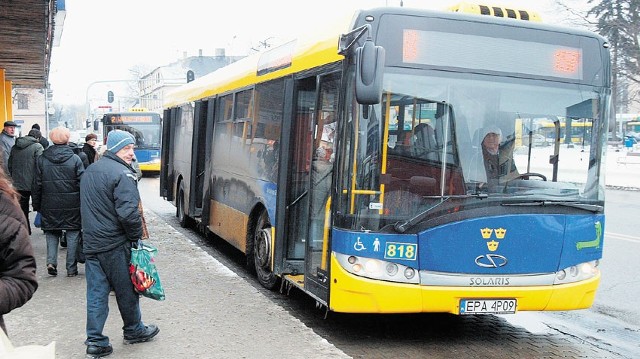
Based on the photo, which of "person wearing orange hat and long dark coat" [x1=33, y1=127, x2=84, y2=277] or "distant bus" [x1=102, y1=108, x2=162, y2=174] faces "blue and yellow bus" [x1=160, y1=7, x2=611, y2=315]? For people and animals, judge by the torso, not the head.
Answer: the distant bus

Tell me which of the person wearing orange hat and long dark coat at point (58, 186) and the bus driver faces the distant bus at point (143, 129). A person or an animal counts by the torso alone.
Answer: the person wearing orange hat and long dark coat

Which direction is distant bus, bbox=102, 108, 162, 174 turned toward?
toward the camera

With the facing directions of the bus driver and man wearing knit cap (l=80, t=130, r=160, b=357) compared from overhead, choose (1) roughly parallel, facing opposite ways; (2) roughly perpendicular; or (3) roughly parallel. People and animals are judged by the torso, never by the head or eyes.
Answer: roughly parallel, facing opposite ways

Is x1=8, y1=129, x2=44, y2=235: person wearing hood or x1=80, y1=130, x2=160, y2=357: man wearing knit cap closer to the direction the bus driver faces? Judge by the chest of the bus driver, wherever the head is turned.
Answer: the man wearing knit cap

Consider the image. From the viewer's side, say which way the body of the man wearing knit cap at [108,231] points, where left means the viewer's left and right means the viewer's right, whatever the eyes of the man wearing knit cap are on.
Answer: facing away from the viewer and to the right of the viewer

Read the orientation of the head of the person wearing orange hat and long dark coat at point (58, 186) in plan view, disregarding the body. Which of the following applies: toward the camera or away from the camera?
away from the camera

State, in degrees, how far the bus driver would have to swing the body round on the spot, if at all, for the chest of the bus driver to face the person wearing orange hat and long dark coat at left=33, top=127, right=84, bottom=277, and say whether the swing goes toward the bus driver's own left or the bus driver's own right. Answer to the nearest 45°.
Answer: approximately 90° to the bus driver's own right

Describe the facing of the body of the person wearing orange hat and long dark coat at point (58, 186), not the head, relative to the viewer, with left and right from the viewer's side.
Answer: facing away from the viewer

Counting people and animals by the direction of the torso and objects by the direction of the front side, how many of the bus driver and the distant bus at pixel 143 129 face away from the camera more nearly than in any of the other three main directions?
0

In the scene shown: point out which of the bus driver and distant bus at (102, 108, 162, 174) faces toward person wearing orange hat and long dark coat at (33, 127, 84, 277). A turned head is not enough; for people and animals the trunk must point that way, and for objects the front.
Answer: the distant bus

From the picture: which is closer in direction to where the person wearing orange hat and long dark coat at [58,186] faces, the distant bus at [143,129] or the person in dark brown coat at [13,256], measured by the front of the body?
the distant bus

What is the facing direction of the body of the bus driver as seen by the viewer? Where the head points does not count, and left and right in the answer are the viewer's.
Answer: facing the viewer

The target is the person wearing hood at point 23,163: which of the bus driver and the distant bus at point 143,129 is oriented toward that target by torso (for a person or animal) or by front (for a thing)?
the distant bus

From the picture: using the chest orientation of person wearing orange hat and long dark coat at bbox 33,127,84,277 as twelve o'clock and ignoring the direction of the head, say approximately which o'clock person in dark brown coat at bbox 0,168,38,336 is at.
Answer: The person in dark brown coat is roughly at 6 o'clock from the person wearing orange hat and long dark coat.

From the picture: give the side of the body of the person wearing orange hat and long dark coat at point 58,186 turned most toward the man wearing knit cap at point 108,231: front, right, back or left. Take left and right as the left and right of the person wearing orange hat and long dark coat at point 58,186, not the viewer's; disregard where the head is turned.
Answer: back
